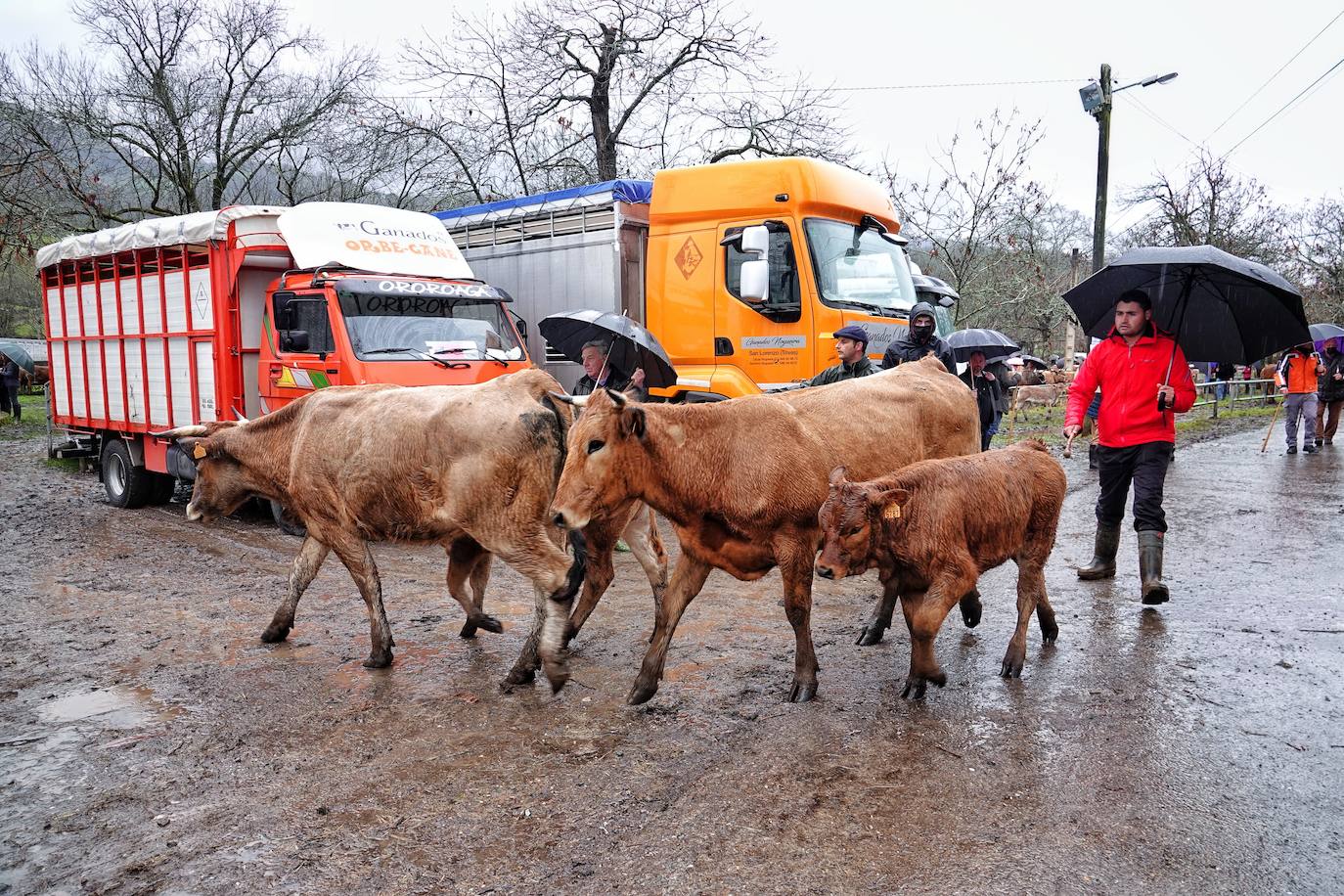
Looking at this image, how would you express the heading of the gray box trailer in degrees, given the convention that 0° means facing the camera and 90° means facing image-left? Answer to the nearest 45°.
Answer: approximately 315°

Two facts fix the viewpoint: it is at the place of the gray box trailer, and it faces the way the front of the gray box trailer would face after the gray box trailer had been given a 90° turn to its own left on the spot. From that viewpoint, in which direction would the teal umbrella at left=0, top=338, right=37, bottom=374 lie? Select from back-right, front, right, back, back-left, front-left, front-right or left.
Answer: left

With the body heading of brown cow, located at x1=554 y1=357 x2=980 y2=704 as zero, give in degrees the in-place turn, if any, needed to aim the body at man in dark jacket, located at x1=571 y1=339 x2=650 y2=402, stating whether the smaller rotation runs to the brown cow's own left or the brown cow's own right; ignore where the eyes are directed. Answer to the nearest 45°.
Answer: approximately 135° to the brown cow's own right

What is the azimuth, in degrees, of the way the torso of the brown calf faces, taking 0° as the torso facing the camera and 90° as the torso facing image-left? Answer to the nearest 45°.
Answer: approximately 45°

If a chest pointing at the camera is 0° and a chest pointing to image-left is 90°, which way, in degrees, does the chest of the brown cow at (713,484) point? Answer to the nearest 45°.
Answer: approximately 45°

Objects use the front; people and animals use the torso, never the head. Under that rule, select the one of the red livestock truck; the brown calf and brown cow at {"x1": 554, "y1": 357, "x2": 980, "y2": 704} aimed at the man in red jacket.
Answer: the red livestock truck

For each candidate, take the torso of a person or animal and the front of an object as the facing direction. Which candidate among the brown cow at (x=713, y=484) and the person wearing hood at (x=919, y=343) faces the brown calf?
the person wearing hood

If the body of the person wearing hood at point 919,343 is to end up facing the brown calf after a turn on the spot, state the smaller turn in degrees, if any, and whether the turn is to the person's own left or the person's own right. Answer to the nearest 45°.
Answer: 0° — they already face it

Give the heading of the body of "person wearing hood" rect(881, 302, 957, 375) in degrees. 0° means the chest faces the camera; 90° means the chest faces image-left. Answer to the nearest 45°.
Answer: approximately 0°

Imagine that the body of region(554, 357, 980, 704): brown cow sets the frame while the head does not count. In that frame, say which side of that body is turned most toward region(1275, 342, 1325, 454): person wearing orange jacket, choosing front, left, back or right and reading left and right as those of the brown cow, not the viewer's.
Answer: back
